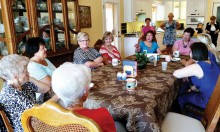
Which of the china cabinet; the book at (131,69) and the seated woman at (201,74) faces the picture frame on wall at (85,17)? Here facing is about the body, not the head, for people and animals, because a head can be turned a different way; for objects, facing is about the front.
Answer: the seated woman

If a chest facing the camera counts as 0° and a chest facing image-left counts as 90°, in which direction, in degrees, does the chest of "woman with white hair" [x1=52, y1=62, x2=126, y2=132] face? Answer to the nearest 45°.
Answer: approximately 225°

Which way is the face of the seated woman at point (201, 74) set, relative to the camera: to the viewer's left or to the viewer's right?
to the viewer's left

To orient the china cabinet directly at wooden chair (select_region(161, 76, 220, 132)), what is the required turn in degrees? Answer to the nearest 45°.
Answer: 0° — it already faces it

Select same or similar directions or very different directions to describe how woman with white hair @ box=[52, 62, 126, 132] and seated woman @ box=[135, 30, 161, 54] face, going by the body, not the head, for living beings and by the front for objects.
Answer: very different directions

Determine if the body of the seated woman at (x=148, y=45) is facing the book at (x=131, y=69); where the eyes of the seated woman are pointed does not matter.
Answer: yes

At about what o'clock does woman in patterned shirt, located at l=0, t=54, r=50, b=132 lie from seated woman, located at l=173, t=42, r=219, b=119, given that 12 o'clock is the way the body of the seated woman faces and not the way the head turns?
The woman in patterned shirt is roughly at 9 o'clock from the seated woman.

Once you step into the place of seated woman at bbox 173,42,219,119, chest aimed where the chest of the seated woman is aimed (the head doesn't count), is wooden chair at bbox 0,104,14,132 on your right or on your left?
on your left

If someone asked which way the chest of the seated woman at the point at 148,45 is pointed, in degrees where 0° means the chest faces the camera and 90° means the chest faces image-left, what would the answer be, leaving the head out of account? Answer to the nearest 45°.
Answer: approximately 0°

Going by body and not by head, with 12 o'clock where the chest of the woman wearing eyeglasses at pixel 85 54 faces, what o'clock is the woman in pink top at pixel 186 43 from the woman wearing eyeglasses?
The woman in pink top is roughly at 10 o'clock from the woman wearing eyeglasses.

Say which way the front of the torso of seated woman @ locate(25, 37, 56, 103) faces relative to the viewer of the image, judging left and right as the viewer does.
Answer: facing to the right of the viewer

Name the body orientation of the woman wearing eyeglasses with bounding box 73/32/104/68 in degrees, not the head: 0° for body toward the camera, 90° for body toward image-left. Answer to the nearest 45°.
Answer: approximately 315°

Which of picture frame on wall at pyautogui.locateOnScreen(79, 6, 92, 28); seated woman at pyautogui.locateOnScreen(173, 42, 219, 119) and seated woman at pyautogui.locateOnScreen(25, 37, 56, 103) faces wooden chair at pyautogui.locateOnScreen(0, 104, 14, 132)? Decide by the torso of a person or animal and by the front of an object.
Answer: the picture frame on wall
